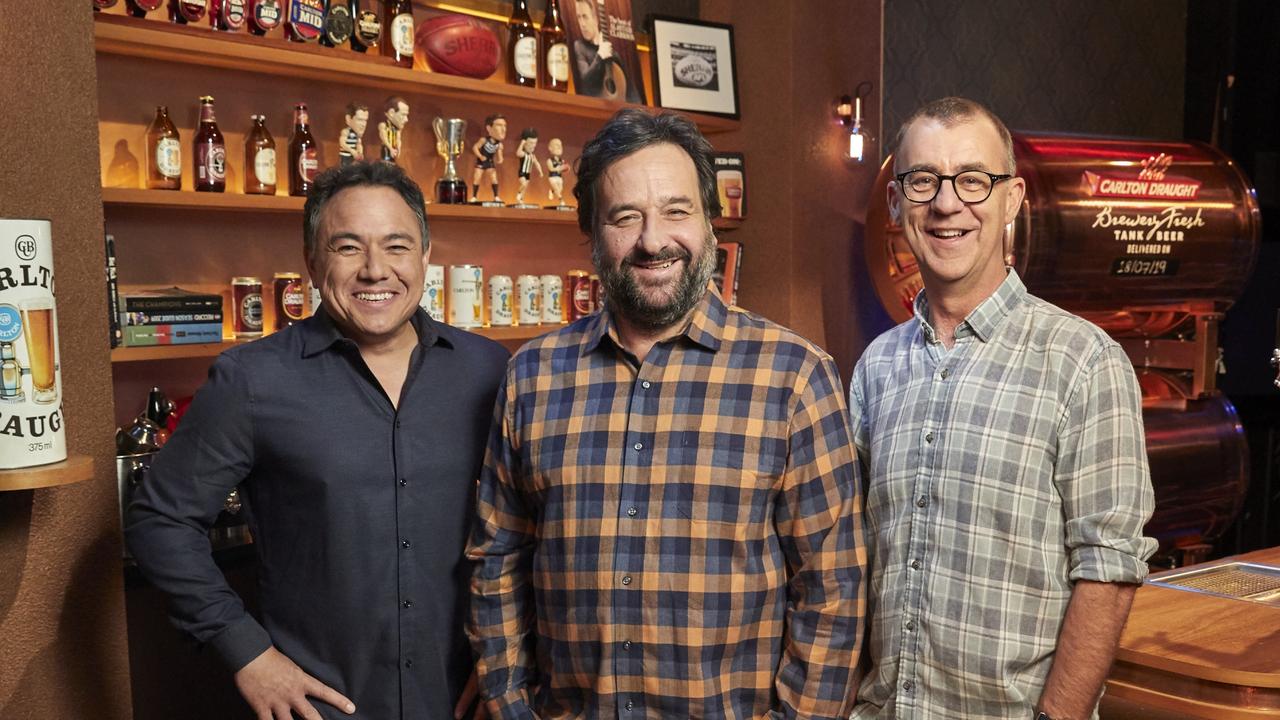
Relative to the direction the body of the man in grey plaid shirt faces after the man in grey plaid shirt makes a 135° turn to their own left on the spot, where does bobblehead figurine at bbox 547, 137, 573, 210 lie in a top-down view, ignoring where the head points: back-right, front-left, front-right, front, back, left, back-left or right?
back-left

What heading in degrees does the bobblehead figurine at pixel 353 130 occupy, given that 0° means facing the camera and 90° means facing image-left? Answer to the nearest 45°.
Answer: approximately 315°

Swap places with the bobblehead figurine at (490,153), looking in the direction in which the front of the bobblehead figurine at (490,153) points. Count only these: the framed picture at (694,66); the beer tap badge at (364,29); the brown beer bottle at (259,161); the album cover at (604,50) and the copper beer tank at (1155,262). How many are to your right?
2

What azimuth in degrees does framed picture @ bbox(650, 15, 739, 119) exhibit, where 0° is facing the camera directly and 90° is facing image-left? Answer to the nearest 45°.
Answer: approximately 315°

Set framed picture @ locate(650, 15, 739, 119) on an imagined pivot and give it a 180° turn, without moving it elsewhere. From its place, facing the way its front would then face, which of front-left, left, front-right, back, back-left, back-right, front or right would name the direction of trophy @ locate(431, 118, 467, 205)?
left

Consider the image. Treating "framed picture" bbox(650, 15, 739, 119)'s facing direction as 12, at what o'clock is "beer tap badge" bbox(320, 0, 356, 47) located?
The beer tap badge is roughly at 3 o'clock from the framed picture.

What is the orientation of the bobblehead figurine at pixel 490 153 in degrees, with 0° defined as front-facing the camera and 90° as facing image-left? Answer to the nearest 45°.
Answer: approximately 315°
